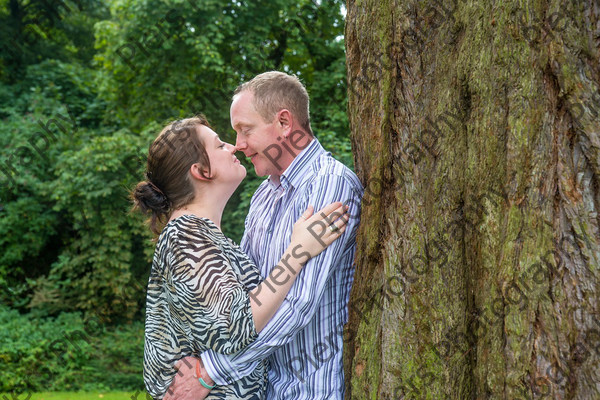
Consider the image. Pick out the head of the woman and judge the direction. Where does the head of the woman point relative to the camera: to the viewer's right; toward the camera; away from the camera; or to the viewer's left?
to the viewer's right

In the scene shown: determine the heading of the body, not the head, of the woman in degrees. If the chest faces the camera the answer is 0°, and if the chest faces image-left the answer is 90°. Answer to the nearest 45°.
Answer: approximately 270°

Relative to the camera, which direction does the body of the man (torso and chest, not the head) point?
to the viewer's left

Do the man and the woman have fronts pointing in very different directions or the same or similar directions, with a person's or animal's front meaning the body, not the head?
very different directions

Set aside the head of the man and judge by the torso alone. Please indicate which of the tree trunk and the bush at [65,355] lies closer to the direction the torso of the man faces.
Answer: the bush

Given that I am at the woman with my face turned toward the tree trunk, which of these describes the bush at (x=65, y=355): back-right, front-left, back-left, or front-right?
back-left

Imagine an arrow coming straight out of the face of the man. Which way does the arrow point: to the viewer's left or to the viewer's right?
to the viewer's left

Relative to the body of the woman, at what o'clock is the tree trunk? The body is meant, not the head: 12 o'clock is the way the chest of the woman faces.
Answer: The tree trunk is roughly at 1 o'clock from the woman.

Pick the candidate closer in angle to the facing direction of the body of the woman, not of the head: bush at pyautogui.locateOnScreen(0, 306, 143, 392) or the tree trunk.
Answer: the tree trunk

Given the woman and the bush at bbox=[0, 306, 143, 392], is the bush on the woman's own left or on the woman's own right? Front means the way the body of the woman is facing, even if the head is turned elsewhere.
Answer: on the woman's own left

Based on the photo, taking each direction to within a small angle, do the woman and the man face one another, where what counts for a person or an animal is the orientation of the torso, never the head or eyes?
yes
